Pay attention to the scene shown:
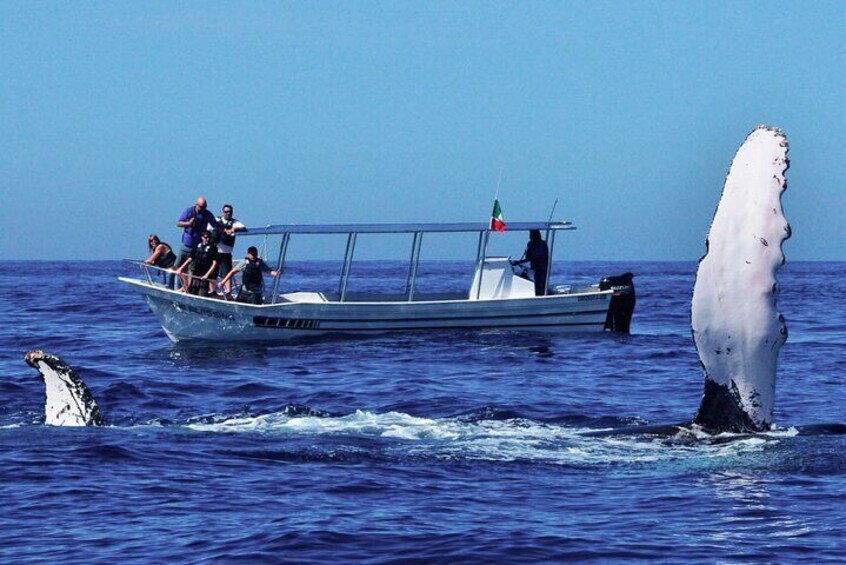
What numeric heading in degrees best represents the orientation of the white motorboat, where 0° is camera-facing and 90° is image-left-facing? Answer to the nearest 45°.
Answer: approximately 90°

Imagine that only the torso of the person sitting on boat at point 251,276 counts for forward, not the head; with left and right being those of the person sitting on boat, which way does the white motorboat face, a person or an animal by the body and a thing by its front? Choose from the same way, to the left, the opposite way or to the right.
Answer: to the right

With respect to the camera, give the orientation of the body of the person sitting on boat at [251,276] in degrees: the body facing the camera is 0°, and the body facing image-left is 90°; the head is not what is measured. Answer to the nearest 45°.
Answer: approximately 0°

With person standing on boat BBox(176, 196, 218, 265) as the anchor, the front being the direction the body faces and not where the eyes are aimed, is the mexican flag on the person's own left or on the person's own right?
on the person's own left

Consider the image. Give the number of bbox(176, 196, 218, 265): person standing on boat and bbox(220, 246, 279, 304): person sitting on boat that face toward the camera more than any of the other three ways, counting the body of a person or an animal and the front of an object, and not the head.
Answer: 2

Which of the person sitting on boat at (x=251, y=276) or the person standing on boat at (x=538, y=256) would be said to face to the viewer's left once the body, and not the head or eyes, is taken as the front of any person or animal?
the person standing on boat

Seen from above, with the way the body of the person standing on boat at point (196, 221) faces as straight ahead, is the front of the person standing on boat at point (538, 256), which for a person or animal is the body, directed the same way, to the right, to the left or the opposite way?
to the right

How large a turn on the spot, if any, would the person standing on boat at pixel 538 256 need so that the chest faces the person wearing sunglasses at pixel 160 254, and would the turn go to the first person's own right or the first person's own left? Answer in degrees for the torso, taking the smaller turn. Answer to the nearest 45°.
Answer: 0° — they already face them

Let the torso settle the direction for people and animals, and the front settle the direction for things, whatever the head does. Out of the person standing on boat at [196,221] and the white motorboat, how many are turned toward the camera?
1

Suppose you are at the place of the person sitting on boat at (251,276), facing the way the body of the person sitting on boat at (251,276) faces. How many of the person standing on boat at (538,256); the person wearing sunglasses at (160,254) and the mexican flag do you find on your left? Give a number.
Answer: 2

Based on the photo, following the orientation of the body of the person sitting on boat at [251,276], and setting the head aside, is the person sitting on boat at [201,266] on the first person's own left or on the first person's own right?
on the first person's own right

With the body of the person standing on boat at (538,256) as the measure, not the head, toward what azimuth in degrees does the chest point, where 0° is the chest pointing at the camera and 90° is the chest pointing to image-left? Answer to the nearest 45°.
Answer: approximately 90°

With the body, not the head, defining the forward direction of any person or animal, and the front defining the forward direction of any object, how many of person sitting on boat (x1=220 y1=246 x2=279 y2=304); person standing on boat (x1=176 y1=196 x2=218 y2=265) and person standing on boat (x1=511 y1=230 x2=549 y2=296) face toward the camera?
2
